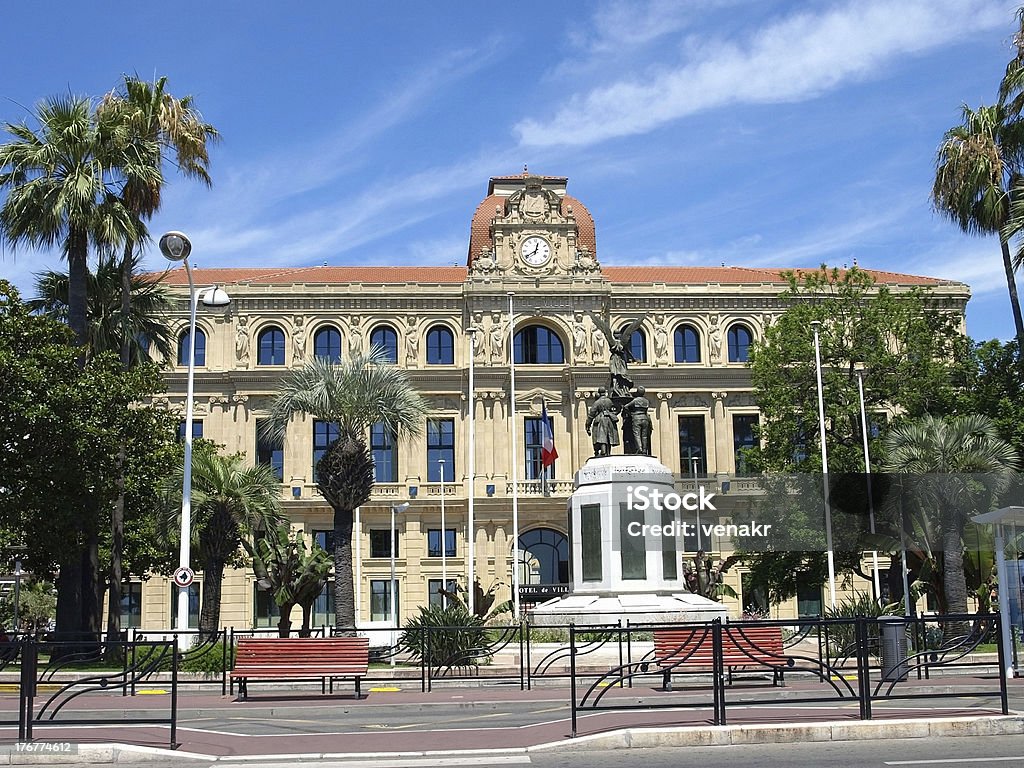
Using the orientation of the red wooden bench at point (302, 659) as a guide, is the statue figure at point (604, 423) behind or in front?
behind

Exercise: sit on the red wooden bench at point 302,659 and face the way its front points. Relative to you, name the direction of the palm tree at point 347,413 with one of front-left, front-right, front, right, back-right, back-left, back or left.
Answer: back

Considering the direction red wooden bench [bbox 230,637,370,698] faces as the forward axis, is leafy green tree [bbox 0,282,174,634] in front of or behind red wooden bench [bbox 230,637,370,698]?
behind

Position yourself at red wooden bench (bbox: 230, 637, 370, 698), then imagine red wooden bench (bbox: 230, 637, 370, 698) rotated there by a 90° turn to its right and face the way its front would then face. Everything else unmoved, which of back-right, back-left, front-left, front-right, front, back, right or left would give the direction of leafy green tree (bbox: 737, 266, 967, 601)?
back-right

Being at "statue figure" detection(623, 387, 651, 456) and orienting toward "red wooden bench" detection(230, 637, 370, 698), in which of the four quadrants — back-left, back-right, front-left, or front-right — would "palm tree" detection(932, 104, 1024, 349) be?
back-left

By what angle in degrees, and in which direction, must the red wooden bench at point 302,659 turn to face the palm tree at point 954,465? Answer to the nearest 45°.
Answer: approximately 135° to its left

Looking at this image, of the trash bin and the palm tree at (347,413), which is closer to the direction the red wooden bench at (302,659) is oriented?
the trash bin

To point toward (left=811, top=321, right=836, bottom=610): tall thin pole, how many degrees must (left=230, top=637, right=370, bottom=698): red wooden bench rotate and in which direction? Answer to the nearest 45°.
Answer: approximately 135° to its left

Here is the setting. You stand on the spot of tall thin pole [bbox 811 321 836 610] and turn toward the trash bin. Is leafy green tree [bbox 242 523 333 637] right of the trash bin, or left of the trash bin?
right

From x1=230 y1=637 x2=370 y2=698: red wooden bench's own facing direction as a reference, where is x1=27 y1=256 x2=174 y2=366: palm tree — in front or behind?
behind
